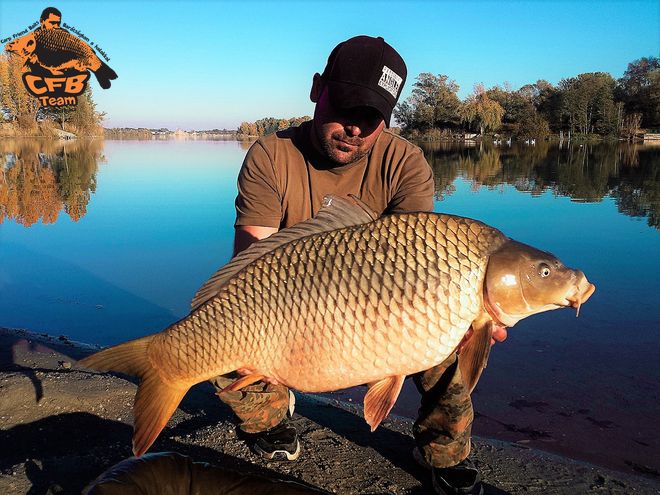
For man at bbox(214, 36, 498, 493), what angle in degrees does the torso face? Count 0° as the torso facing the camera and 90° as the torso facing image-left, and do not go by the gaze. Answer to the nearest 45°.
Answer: approximately 0°

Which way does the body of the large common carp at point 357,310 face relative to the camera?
to the viewer's right
